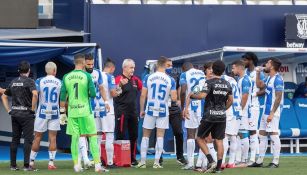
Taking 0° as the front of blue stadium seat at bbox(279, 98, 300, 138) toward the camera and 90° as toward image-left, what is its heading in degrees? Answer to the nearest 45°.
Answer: approximately 0°

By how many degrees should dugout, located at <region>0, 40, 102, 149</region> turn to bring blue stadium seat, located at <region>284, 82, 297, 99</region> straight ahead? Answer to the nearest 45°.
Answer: approximately 90° to its left

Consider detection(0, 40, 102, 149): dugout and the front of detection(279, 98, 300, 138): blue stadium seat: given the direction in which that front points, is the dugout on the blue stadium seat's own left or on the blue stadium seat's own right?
on the blue stadium seat's own right

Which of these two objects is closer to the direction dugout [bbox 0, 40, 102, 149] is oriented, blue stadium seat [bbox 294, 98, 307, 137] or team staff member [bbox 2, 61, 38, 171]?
the team staff member
